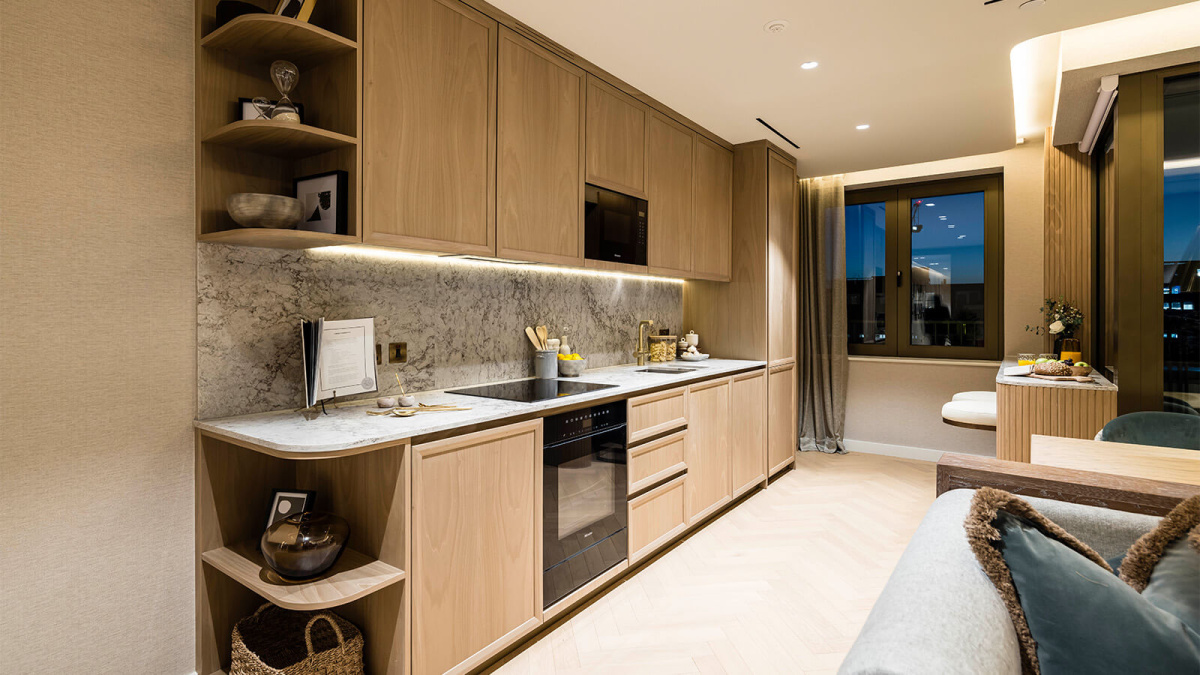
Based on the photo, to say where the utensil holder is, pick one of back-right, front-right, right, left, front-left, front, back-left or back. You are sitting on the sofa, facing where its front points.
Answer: back-right

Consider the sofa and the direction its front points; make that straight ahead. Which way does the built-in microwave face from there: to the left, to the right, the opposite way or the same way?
to the left

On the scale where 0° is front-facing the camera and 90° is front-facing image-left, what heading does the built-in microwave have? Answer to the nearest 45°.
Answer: approximately 315°

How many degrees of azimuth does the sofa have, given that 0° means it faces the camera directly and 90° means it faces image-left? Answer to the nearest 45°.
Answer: approximately 0°

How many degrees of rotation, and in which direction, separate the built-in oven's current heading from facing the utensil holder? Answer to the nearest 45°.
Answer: approximately 135° to its left

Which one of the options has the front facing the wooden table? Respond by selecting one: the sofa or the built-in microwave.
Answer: the built-in microwave

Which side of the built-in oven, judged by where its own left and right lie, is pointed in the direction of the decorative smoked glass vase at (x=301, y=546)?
right

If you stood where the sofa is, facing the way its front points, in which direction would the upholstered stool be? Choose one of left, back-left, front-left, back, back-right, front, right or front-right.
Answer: back

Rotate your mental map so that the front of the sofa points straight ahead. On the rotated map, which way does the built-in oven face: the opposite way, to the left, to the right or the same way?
to the left

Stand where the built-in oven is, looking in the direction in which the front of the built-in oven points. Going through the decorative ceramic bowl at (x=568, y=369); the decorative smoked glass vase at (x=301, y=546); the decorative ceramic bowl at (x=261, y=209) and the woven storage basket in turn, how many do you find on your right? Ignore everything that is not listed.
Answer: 3
